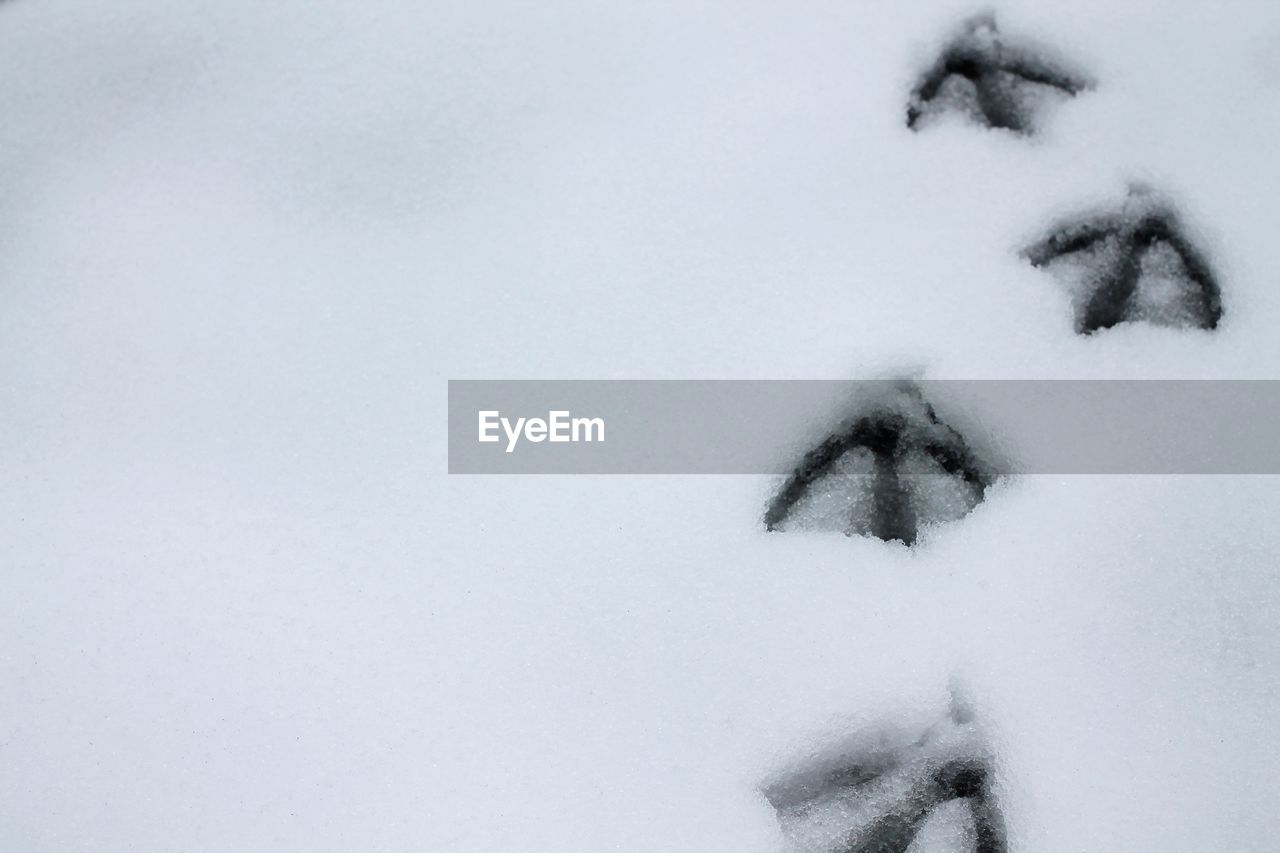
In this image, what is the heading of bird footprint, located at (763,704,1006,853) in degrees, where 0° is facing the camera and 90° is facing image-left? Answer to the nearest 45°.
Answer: approximately 45°

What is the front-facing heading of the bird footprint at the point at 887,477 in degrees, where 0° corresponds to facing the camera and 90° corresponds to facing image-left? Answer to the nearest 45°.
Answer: approximately 0°
